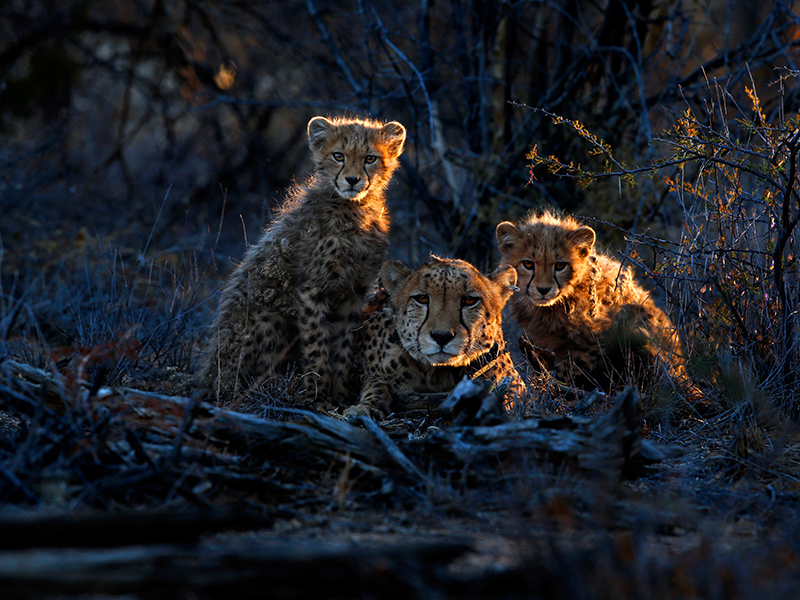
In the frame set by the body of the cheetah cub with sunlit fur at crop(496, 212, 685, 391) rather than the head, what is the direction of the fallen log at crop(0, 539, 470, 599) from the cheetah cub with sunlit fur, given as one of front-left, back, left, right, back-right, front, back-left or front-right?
front-left

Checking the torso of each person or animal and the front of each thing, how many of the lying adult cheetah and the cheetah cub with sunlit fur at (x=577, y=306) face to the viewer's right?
0

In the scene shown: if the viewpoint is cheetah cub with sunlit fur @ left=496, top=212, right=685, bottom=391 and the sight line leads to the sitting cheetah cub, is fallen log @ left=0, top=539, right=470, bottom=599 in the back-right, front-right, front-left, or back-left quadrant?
front-left

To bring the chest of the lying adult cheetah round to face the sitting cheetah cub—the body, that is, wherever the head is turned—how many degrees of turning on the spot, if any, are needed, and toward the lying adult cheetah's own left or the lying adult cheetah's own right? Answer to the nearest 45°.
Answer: approximately 135° to the lying adult cheetah's own right

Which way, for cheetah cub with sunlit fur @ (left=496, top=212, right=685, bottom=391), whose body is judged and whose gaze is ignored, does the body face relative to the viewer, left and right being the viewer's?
facing the viewer and to the left of the viewer

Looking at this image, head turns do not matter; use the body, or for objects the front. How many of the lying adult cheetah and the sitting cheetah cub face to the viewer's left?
0

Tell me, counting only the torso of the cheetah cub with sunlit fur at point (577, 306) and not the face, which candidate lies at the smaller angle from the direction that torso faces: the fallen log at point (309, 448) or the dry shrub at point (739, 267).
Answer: the fallen log

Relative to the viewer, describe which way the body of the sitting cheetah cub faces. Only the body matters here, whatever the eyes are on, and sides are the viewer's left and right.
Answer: facing the viewer and to the right of the viewer

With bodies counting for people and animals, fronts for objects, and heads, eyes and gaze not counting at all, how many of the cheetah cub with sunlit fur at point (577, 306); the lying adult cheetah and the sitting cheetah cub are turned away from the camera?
0

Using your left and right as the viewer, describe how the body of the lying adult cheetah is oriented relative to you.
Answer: facing the viewer
